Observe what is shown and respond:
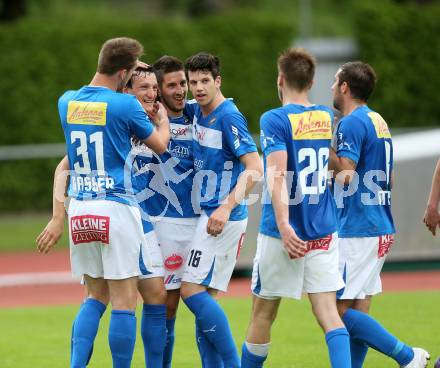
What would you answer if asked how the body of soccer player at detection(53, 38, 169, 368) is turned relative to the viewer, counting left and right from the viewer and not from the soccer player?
facing away from the viewer and to the right of the viewer

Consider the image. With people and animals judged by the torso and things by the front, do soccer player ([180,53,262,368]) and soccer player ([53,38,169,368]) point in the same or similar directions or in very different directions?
very different directions

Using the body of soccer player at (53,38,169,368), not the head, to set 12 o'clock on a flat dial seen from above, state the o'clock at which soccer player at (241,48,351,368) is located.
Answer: soccer player at (241,48,351,368) is roughly at 2 o'clock from soccer player at (53,38,169,368).

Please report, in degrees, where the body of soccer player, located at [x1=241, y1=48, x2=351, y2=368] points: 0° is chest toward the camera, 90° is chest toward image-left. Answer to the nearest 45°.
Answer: approximately 135°

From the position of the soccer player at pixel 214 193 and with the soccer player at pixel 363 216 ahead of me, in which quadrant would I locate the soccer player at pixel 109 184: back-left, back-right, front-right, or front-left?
back-right

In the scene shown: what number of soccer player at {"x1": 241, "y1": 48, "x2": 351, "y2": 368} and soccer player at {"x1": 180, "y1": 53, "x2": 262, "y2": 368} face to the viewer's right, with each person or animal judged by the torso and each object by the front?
0

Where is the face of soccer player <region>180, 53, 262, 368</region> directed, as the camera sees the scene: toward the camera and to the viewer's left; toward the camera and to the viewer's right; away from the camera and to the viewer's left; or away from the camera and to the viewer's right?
toward the camera and to the viewer's left

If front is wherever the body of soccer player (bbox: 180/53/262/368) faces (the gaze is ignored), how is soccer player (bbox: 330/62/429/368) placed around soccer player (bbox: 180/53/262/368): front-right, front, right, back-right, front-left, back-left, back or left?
back-left

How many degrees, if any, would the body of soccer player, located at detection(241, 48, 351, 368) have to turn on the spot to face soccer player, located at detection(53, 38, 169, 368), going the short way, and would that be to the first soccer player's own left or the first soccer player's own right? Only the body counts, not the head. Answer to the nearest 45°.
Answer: approximately 45° to the first soccer player's own left

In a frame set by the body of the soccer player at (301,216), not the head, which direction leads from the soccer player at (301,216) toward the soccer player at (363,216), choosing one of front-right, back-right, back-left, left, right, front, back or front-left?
right
